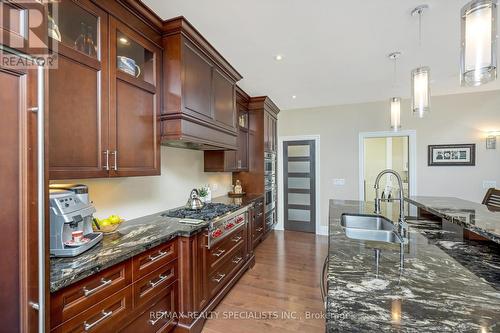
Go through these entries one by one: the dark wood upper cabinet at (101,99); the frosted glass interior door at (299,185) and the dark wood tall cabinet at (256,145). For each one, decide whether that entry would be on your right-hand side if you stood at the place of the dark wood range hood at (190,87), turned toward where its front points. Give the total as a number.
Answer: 1

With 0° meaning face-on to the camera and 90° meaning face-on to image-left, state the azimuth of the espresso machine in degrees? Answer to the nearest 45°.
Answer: approximately 315°

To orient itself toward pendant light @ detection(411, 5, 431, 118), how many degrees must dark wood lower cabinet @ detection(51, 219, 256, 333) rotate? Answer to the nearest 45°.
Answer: approximately 45° to its left

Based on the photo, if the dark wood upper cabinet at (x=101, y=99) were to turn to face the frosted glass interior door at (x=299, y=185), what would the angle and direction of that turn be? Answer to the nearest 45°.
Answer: approximately 90° to its left

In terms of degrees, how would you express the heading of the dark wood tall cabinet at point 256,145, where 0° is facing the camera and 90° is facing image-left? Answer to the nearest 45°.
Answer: approximately 270°

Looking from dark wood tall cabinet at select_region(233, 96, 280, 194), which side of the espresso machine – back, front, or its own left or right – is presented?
left
